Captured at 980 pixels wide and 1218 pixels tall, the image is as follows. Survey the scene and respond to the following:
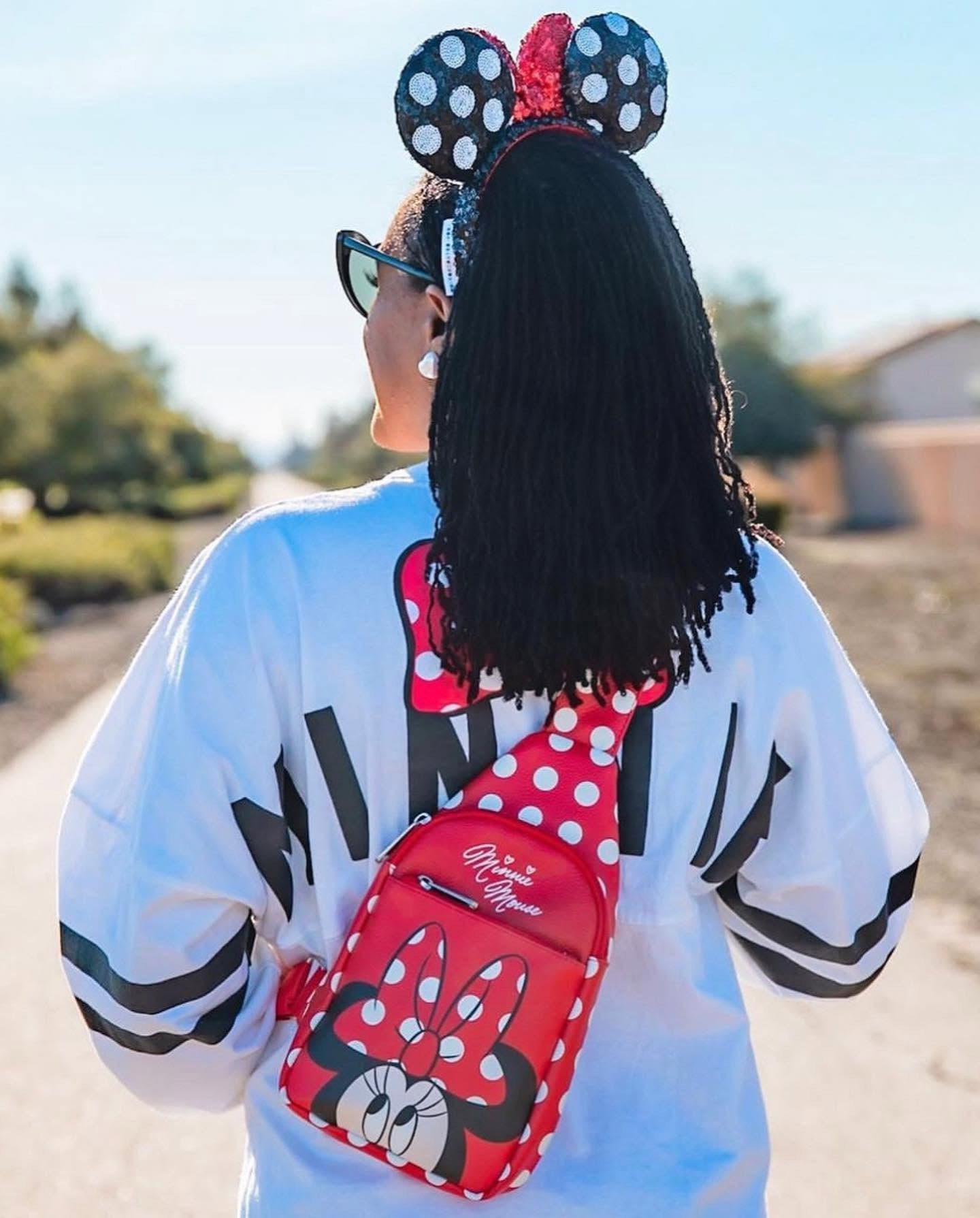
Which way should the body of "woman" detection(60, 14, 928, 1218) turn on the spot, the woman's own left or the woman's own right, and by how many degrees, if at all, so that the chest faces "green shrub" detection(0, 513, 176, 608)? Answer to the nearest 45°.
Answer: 0° — they already face it

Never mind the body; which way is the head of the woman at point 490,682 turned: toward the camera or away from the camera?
away from the camera

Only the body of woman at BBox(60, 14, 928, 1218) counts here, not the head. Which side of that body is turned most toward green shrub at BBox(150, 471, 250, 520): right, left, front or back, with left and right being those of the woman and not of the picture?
front

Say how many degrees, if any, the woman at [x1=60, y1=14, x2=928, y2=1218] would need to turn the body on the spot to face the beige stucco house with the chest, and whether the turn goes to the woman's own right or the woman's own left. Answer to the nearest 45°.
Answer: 0° — they already face it

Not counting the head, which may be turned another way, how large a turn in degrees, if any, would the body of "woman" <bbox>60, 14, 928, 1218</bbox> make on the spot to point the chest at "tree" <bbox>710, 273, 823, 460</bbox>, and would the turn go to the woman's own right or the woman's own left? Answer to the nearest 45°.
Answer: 0° — they already face it

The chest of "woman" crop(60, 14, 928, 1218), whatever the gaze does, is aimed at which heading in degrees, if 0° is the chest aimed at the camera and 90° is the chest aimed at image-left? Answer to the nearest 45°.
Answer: approximately 180°
